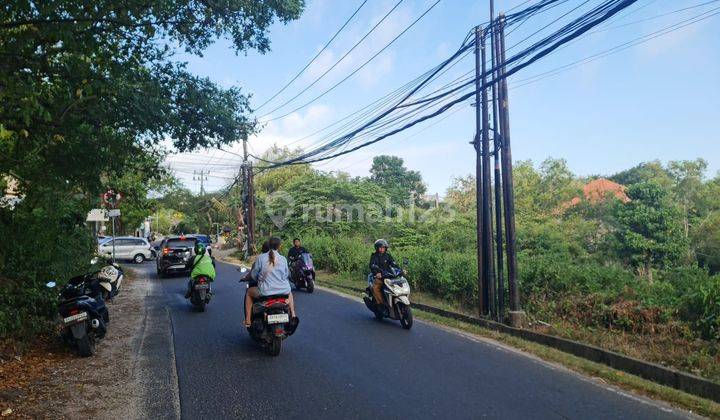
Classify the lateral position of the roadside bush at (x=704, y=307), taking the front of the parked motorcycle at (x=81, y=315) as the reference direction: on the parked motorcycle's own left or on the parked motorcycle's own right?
on the parked motorcycle's own right

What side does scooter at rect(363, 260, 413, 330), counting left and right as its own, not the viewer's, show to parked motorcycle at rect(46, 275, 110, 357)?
right

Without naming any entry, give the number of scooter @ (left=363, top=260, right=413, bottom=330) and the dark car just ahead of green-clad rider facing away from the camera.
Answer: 1

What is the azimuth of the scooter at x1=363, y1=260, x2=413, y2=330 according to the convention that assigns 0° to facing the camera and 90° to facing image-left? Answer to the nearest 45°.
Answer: approximately 315°

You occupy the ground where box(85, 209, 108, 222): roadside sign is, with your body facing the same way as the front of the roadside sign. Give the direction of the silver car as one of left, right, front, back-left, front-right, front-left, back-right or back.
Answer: back

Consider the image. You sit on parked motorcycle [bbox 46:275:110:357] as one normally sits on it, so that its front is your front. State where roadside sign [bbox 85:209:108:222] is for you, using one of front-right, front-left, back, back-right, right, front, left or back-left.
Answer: front

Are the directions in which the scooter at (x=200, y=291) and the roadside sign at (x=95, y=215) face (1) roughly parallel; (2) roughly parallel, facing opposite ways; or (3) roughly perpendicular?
roughly parallel, facing opposite ways

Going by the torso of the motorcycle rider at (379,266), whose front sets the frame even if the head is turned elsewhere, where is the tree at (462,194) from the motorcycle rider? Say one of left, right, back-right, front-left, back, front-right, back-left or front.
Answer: back-left

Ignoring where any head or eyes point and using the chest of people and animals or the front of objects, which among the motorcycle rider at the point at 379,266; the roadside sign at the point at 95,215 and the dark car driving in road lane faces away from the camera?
the dark car driving in road lane

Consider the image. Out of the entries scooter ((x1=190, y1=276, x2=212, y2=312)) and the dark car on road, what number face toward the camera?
0

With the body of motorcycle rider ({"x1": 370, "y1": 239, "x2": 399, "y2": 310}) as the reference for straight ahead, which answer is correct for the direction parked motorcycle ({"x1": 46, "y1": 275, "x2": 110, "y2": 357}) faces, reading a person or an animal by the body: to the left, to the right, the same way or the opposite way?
the opposite way

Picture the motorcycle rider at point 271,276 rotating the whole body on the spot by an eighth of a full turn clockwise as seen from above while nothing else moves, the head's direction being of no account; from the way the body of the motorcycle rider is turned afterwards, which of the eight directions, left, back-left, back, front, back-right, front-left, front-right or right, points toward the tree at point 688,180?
front

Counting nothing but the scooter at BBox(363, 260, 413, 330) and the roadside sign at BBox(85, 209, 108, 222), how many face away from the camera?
0

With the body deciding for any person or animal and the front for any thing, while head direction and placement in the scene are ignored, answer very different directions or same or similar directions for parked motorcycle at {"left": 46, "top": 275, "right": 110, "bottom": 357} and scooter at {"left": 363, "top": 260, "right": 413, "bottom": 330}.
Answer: very different directions

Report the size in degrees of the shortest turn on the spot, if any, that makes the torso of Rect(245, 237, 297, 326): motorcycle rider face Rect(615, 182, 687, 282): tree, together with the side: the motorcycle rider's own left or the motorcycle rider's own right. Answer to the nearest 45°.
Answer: approximately 45° to the motorcycle rider's own right

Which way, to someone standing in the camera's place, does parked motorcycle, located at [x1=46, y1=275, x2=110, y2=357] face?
facing away from the viewer

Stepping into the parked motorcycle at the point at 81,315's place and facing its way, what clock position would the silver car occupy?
The silver car is roughly at 12 o'clock from the parked motorcycle.

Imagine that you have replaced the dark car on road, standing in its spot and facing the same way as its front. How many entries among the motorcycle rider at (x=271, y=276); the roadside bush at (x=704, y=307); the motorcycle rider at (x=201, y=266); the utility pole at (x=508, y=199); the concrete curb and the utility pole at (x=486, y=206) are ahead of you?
0
